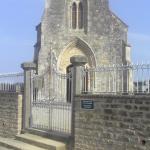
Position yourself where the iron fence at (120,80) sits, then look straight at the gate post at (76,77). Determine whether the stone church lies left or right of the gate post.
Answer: right

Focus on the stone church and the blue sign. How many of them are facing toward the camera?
2

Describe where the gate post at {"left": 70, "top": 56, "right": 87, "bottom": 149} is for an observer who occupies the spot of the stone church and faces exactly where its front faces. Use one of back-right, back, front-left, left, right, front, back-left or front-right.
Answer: front

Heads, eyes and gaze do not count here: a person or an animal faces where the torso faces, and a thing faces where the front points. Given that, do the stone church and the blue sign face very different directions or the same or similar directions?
same or similar directions

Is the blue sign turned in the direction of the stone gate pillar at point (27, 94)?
no

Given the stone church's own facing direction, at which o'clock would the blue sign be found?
The blue sign is roughly at 12 o'clock from the stone church.

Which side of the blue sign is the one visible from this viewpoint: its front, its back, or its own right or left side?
front

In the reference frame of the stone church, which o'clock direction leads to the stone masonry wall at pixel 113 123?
The stone masonry wall is roughly at 12 o'clock from the stone church.

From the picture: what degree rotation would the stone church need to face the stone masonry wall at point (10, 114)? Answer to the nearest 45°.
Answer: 0° — it already faces it

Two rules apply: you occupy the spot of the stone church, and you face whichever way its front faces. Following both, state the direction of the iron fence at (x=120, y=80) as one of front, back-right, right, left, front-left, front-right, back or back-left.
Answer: front

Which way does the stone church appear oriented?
toward the camera

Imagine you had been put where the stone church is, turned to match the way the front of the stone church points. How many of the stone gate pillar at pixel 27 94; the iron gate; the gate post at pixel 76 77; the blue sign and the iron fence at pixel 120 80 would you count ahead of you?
5

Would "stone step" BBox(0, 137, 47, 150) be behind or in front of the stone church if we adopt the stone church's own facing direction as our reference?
in front

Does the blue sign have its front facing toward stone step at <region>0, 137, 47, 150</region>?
no

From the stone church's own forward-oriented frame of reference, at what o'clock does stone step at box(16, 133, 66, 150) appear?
The stone step is roughly at 12 o'clock from the stone church.

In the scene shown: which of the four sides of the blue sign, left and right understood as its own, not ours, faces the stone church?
back
